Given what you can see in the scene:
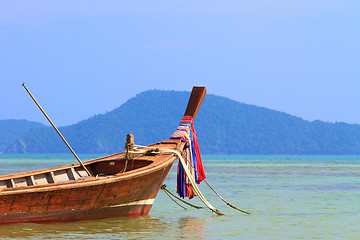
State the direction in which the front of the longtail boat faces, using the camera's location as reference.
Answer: facing to the right of the viewer
